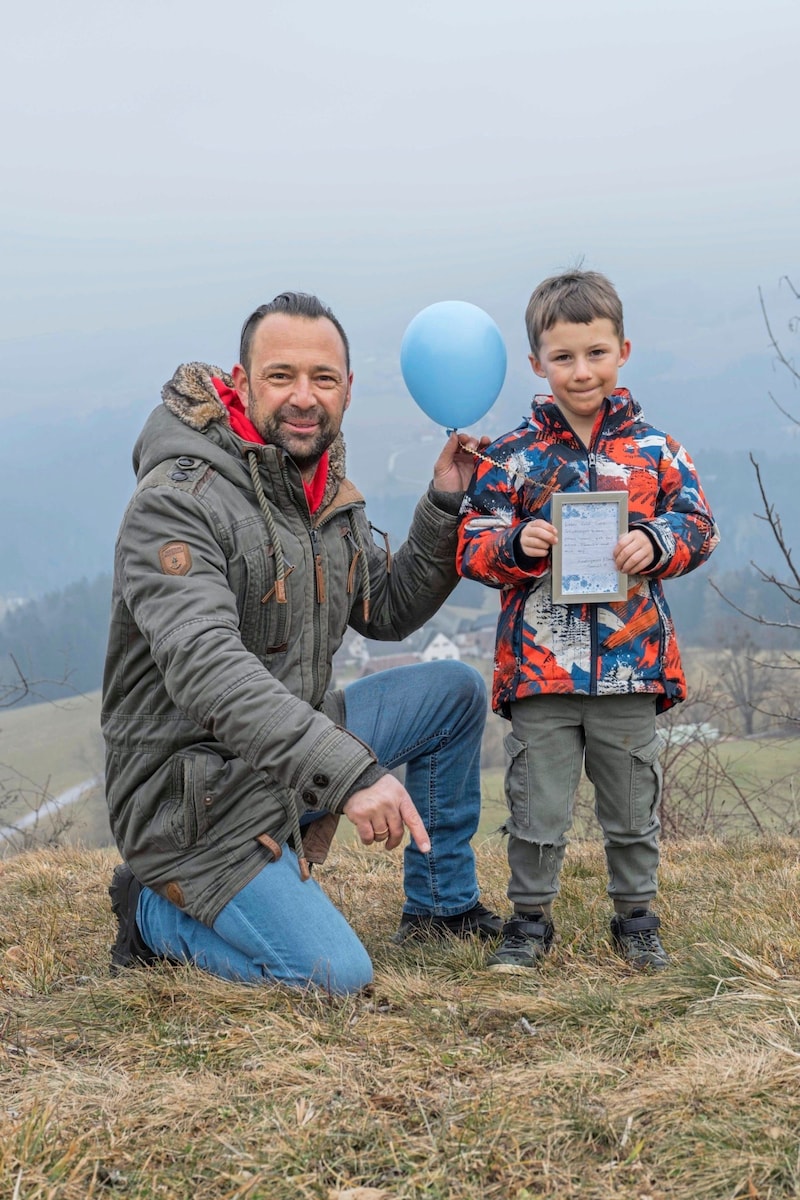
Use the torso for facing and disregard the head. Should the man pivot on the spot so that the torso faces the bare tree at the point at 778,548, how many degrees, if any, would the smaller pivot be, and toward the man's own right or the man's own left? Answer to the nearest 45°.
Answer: approximately 90° to the man's own left

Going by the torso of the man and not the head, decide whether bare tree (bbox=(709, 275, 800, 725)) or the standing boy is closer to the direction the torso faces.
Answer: the standing boy

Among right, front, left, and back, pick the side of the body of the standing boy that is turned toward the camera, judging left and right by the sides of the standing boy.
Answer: front

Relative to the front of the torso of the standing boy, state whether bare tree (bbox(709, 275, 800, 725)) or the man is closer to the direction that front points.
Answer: the man

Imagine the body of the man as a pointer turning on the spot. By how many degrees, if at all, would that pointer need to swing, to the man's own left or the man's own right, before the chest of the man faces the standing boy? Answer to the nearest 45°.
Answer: approximately 45° to the man's own left

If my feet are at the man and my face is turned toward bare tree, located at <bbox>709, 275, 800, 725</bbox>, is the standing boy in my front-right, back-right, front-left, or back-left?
front-right

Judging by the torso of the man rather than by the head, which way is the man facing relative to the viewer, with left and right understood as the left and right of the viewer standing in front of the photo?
facing the viewer and to the right of the viewer

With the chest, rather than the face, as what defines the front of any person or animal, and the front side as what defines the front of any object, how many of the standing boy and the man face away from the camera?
0

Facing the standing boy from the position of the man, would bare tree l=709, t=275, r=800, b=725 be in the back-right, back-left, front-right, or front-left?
front-left
